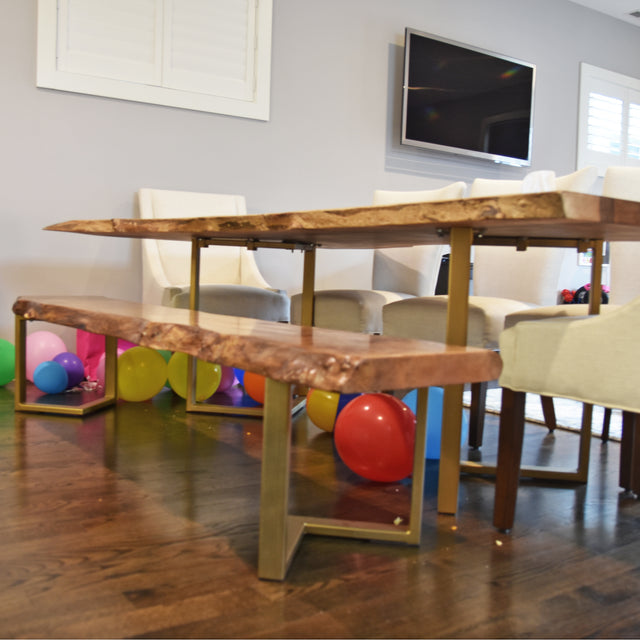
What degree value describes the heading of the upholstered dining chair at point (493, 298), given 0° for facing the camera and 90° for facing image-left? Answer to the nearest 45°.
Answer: approximately 45°

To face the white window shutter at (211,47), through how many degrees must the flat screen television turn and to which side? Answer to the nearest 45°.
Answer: approximately 90° to its right

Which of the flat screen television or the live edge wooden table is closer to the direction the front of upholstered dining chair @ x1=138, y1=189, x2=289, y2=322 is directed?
the live edge wooden table

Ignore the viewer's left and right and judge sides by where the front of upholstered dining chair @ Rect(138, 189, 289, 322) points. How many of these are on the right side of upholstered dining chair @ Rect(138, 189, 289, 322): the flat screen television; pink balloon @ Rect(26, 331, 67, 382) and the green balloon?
2

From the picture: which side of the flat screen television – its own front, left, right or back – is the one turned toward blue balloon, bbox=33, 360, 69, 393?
right

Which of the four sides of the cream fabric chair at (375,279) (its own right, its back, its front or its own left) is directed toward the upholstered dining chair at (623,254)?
left

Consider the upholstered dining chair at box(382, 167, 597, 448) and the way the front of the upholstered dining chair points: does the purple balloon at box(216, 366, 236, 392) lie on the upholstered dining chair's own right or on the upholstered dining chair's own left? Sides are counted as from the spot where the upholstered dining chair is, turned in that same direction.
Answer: on the upholstered dining chair's own right

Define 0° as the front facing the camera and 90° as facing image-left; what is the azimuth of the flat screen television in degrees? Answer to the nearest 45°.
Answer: approximately 315°
